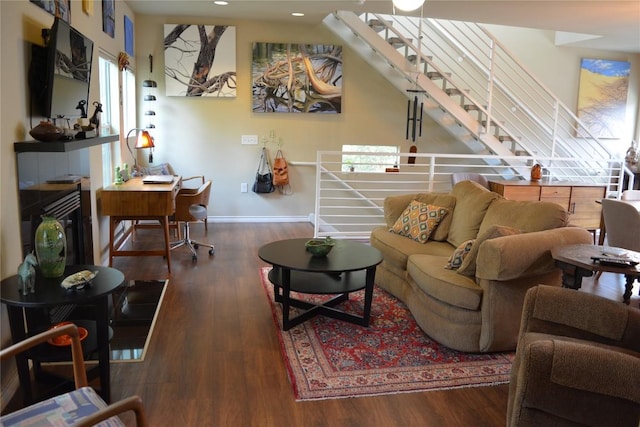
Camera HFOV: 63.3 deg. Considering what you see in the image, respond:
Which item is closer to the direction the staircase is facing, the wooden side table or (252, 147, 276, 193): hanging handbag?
the wooden side table

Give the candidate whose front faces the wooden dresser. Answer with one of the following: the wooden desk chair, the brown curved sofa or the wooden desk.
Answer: the wooden desk

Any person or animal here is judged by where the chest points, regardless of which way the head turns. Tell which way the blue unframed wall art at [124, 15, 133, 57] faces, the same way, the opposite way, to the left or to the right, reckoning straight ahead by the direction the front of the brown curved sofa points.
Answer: the opposite way

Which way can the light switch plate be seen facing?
toward the camera

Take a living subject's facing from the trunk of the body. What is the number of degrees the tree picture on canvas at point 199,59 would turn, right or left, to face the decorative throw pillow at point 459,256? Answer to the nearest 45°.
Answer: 0° — it already faces it

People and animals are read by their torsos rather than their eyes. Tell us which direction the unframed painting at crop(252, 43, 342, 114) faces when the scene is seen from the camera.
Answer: facing the viewer

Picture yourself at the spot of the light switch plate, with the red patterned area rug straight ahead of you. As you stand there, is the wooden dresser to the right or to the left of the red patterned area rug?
left

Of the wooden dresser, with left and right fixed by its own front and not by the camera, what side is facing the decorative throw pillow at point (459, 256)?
front

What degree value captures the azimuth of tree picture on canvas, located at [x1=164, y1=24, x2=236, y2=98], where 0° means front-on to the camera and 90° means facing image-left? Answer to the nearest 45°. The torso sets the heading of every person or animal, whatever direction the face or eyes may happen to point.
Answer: approximately 0°

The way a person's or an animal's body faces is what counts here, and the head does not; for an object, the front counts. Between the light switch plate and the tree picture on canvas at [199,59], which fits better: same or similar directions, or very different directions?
same or similar directions

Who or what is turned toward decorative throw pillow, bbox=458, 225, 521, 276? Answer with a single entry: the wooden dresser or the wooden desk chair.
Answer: the wooden dresser

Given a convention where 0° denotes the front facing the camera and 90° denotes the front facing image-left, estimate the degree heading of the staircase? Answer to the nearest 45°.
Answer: approximately 270°

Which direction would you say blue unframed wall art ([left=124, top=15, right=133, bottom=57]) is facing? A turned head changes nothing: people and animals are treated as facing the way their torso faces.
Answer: to the viewer's right

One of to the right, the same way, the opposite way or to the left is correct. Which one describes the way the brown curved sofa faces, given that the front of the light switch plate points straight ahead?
to the right

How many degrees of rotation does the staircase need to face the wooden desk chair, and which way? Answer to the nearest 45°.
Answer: approximately 135° to its right

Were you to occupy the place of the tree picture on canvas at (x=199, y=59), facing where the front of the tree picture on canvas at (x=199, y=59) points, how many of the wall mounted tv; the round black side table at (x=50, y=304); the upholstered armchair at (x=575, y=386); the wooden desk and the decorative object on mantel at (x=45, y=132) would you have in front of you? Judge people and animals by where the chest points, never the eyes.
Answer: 5

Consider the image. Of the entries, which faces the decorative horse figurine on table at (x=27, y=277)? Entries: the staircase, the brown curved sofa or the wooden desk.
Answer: the brown curved sofa

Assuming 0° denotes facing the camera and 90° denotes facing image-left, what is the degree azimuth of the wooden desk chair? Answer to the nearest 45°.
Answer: approximately 90°

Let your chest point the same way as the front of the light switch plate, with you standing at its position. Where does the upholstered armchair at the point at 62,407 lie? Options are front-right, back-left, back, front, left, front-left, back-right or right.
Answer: front

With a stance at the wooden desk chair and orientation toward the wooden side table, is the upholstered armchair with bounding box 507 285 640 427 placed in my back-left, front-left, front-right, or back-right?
front-right

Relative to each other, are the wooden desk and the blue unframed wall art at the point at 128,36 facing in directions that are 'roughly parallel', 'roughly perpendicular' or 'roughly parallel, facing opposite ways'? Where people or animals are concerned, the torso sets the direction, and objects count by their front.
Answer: roughly parallel

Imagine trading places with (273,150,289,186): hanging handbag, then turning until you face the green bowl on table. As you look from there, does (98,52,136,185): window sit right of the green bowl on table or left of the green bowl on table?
right

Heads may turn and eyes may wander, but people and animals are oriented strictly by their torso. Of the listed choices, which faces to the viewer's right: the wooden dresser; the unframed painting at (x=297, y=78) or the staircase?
the staircase

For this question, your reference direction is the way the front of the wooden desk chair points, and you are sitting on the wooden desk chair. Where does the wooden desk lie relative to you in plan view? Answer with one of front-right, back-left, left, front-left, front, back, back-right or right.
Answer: front-left
